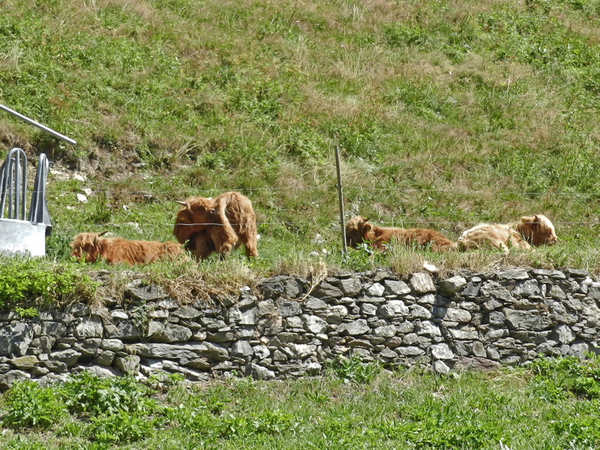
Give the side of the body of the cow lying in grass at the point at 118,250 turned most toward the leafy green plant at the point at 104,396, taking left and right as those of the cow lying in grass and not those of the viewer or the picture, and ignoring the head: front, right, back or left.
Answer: left

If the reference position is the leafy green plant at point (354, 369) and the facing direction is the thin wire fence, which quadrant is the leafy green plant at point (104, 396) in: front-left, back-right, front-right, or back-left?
back-left

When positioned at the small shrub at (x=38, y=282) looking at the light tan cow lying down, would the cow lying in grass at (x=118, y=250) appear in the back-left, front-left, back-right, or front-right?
front-left

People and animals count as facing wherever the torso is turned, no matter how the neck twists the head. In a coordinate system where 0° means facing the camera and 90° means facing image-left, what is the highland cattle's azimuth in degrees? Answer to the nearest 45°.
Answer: approximately 90°

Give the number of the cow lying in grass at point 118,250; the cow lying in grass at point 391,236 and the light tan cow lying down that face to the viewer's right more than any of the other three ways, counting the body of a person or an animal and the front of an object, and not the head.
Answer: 1

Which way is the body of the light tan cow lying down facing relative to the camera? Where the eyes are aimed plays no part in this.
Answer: to the viewer's right

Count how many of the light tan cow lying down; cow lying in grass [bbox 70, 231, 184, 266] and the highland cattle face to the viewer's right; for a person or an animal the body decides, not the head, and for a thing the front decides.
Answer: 1

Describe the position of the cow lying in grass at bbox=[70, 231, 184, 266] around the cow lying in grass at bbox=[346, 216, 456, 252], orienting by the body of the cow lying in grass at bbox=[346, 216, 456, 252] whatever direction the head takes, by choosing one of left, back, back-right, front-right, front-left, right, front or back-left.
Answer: front-left

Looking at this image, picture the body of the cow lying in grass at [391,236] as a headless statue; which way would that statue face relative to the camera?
to the viewer's left

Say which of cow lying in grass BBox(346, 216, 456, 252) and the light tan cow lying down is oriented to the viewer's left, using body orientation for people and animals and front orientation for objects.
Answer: the cow lying in grass

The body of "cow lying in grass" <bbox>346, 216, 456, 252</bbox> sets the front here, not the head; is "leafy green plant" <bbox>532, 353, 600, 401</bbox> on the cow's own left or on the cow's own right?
on the cow's own left

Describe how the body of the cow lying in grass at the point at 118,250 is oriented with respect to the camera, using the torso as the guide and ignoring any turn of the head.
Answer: to the viewer's left

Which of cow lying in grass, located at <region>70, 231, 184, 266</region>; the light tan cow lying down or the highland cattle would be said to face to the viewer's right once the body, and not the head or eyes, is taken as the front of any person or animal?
the light tan cow lying down

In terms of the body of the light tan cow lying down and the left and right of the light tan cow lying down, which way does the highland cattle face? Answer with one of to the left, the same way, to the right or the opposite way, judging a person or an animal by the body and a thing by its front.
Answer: the opposite way

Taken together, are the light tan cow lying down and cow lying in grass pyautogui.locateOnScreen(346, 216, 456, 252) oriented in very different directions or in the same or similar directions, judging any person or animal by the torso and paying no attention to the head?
very different directions

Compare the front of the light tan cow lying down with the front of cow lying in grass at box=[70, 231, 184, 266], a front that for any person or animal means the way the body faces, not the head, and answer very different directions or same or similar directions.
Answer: very different directions
